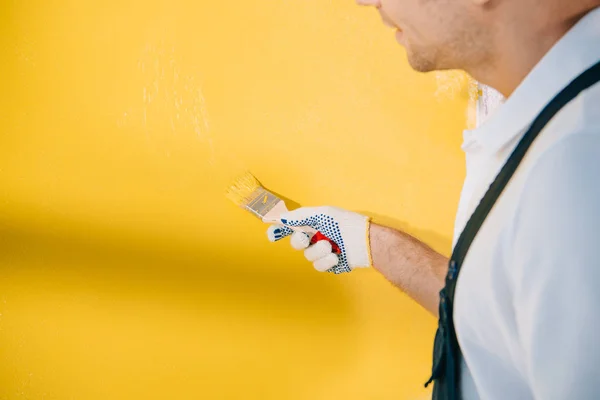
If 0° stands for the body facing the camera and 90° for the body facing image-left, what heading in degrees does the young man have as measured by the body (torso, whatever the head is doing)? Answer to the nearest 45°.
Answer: approximately 90°

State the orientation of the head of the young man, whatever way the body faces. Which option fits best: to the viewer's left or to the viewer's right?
to the viewer's left
